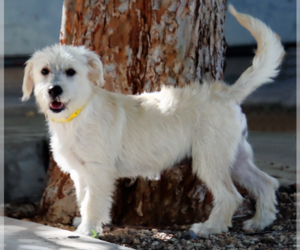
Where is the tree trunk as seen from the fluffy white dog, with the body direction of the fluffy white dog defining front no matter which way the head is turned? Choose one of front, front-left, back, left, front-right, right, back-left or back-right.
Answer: right

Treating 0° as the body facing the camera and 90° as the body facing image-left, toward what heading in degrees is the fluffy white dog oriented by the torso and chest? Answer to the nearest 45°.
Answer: approximately 90°
